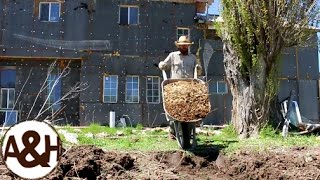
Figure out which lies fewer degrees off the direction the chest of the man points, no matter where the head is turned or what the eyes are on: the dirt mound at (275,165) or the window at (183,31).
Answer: the dirt mound

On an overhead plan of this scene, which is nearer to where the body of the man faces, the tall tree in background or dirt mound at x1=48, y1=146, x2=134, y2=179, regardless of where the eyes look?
the dirt mound

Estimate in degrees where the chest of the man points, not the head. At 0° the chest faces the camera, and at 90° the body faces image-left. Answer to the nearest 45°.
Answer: approximately 0°

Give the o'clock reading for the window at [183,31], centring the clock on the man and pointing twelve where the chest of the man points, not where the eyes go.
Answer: The window is roughly at 6 o'clock from the man.

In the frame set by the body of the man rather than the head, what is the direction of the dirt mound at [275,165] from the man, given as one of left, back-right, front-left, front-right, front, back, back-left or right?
front-left

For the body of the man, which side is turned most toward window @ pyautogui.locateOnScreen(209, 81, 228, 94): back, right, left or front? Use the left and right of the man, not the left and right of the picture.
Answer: back

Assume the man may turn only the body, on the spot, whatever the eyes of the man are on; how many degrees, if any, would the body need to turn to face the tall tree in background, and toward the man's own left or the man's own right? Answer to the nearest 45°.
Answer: approximately 135° to the man's own left

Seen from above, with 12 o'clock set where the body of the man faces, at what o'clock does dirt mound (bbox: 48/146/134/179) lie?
The dirt mound is roughly at 1 o'clock from the man.

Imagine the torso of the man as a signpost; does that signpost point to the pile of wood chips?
yes

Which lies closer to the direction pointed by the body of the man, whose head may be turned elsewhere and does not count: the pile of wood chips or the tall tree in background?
the pile of wood chips

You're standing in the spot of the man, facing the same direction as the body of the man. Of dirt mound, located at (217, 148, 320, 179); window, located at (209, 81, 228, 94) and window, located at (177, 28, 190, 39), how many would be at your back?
2

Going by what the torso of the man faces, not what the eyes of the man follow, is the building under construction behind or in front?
behind
